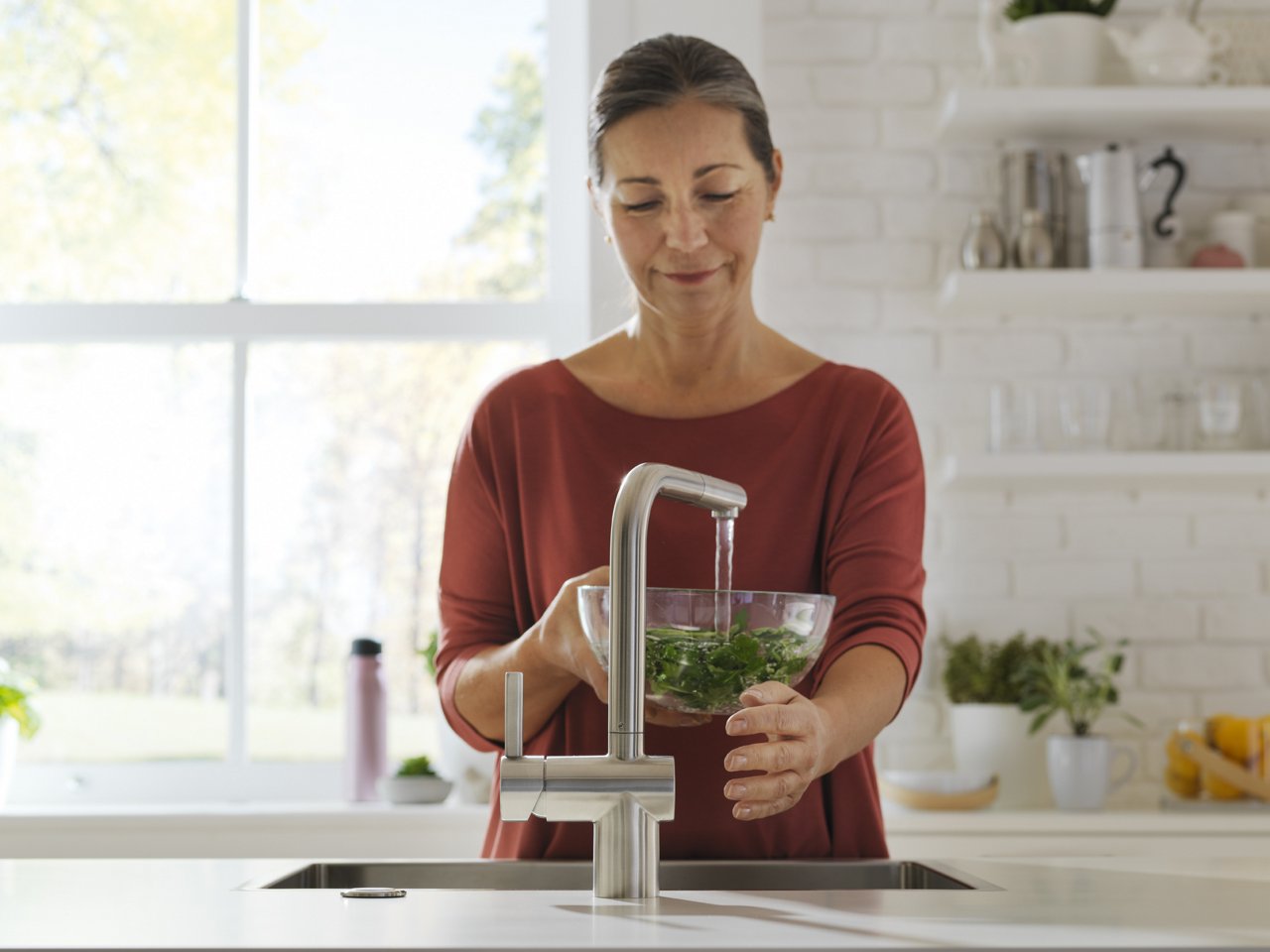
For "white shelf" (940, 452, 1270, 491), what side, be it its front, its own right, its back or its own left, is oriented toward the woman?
front

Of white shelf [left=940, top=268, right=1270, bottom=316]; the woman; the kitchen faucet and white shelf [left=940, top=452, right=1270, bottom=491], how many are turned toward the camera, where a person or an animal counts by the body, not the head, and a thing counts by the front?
3

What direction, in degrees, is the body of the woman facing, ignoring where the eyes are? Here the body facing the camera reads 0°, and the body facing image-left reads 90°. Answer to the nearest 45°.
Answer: approximately 0°

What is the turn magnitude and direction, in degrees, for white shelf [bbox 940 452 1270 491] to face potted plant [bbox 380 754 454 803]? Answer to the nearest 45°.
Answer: approximately 90° to its right

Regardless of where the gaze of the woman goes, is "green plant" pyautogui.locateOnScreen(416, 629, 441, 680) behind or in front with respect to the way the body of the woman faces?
behind

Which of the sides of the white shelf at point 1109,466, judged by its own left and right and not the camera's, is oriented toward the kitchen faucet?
front

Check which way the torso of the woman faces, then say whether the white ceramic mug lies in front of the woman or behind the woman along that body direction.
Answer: behind
